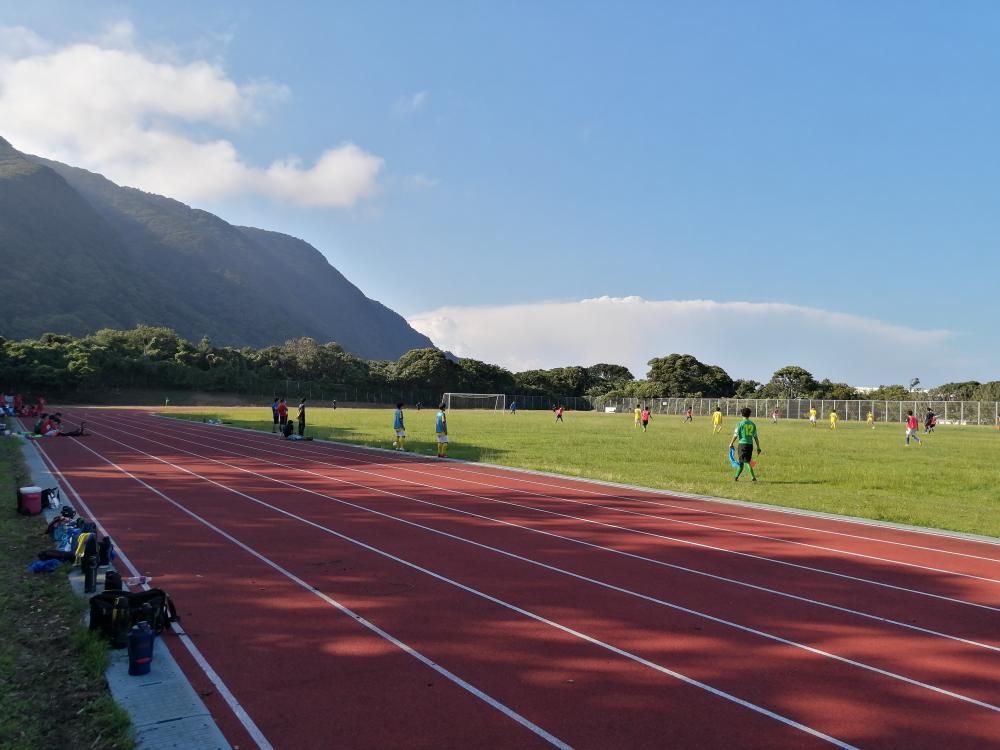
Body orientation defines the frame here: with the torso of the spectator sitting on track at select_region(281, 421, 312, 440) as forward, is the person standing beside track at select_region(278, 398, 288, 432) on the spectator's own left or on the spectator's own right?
on the spectator's own left

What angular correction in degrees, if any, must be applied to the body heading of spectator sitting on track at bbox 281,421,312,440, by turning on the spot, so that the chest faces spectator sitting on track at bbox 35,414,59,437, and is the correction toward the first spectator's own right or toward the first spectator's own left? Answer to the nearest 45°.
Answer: approximately 180°

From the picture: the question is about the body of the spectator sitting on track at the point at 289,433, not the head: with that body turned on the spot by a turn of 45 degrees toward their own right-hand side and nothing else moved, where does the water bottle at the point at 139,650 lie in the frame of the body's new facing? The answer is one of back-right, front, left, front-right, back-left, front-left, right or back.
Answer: front-right

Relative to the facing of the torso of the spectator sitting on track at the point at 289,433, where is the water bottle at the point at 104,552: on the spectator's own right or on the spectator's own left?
on the spectator's own right

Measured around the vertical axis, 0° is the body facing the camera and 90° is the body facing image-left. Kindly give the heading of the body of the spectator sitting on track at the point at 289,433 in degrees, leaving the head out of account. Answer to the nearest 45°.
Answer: approximately 270°

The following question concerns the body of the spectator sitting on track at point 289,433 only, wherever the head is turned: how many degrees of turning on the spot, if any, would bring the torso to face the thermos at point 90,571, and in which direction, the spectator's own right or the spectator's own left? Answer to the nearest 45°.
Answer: approximately 90° to the spectator's own right

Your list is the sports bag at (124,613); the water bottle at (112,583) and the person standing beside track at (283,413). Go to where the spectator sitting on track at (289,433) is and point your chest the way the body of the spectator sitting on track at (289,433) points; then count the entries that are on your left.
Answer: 1

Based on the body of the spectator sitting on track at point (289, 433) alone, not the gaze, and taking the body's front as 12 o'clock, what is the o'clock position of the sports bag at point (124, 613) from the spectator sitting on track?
The sports bag is roughly at 3 o'clock from the spectator sitting on track.

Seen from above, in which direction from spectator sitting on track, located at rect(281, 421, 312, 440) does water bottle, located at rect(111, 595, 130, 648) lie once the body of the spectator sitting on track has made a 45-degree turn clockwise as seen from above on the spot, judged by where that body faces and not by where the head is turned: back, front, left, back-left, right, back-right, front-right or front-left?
front-right

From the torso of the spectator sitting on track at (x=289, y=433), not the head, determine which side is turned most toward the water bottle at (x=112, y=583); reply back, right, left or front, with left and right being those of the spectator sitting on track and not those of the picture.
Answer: right
